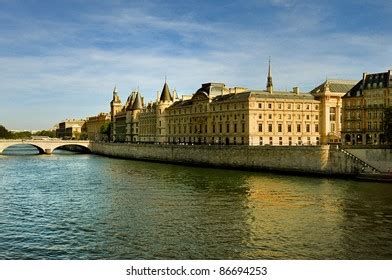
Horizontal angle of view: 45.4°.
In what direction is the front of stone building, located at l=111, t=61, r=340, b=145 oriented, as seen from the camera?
facing the viewer and to the left of the viewer

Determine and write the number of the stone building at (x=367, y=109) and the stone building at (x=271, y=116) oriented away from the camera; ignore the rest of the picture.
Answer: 0

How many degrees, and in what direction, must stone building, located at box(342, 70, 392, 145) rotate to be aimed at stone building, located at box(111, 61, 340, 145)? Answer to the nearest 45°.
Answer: approximately 90° to its right

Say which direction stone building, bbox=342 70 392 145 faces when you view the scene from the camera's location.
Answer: facing the viewer

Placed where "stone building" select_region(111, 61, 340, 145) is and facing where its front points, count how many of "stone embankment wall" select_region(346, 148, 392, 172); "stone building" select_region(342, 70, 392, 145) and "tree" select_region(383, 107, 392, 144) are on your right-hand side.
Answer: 0

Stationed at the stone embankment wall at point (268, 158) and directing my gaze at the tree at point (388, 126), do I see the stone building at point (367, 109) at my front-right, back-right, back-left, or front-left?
front-left

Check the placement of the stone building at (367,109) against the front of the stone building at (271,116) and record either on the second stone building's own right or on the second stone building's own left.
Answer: on the second stone building's own left

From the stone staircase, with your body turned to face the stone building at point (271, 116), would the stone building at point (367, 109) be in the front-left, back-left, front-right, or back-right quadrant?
front-right

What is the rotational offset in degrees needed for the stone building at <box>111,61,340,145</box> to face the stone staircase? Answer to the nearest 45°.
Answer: approximately 45° to its left

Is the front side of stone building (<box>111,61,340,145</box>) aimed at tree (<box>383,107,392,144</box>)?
no

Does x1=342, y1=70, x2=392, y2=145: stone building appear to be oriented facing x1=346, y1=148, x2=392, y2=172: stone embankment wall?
yes

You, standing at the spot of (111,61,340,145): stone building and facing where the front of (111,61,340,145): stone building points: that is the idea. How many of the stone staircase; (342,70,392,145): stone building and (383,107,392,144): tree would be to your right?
0

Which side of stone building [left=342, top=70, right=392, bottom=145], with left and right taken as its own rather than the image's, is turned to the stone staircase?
front
